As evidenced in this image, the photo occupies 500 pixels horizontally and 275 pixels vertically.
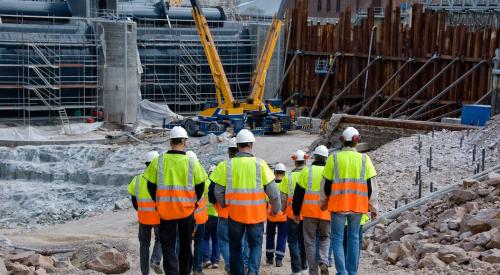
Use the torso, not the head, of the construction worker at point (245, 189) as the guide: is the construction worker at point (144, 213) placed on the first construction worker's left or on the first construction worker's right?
on the first construction worker's left

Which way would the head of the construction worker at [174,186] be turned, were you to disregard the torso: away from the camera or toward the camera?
away from the camera

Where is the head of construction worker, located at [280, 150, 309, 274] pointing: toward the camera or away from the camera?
away from the camera

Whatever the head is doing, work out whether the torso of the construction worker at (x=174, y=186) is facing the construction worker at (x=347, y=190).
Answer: no

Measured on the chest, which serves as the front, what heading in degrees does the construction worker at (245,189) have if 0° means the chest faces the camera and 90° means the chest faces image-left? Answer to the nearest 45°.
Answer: approximately 180°

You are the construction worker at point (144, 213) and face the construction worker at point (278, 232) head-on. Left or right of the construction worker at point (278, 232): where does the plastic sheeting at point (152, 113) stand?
left

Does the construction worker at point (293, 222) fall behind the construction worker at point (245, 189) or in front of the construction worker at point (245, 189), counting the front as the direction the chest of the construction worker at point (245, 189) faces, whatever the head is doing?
in front

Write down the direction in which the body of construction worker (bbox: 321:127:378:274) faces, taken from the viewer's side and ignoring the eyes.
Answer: away from the camera

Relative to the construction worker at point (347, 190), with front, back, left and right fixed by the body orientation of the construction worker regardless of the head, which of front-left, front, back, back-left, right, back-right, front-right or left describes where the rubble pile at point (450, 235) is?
front-right

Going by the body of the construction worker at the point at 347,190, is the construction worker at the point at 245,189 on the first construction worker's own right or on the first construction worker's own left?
on the first construction worker's own left

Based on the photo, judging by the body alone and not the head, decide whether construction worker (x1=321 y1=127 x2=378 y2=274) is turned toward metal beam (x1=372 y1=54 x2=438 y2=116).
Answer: yes

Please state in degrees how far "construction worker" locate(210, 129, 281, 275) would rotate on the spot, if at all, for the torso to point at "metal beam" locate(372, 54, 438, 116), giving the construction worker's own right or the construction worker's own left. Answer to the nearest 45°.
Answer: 0° — they already face it

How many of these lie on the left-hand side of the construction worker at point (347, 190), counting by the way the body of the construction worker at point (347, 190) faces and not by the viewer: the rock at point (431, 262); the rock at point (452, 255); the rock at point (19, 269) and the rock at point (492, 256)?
1

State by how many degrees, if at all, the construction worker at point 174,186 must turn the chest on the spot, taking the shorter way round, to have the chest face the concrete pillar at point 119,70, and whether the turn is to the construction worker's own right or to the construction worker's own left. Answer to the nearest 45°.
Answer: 0° — they already face it

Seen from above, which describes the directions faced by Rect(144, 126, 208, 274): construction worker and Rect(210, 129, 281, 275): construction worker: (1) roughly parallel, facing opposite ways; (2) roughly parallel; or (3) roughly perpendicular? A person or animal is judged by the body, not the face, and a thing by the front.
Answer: roughly parallel

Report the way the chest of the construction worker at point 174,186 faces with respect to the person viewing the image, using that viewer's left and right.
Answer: facing away from the viewer

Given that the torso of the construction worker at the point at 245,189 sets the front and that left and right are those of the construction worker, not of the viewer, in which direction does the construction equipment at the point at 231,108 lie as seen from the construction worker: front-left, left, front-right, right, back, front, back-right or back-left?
front

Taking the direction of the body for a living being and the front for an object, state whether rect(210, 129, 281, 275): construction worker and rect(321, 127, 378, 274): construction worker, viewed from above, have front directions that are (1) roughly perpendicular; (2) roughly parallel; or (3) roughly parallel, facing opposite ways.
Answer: roughly parallel

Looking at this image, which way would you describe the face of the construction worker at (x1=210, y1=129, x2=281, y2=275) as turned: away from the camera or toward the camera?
away from the camera

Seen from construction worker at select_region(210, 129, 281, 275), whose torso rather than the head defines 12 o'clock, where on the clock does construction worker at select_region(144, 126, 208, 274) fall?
construction worker at select_region(144, 126, 208, 274) is roughly at 9 o'clock from construction worker at select_region(210, 129, 281, 275).
